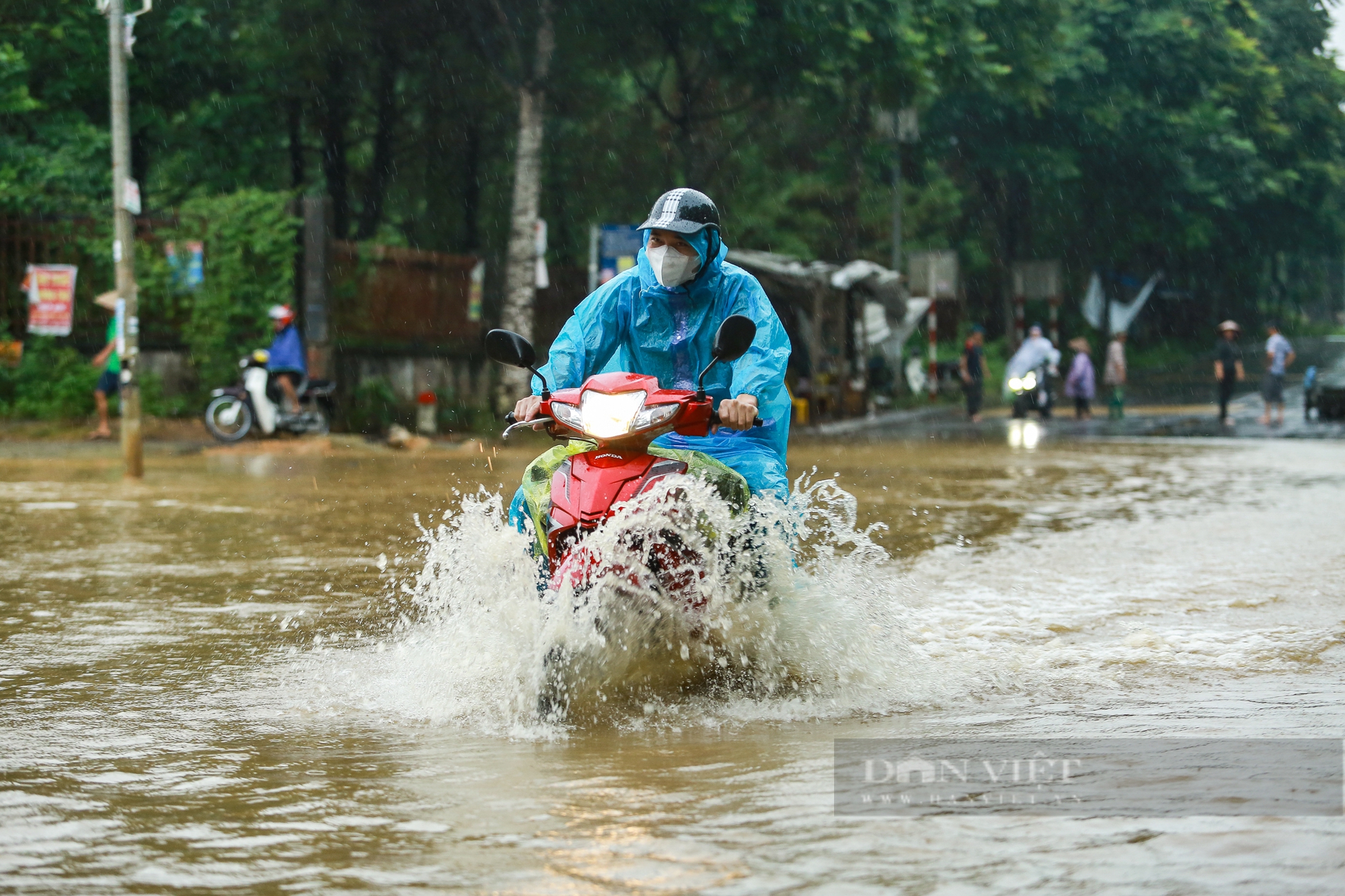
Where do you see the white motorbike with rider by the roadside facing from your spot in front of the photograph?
facing to the left of the viewer

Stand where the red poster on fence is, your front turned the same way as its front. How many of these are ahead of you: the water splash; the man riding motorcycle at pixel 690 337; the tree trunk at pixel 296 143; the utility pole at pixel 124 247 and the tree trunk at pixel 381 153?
3

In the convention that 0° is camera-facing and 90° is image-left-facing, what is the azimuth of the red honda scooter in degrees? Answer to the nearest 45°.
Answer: approximately 45°

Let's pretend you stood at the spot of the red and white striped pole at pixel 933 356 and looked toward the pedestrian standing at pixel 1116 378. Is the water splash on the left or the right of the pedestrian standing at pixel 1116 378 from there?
right

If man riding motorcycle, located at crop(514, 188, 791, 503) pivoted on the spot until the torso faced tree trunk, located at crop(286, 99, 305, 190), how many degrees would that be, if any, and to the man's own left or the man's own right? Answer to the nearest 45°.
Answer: approximately 135° to the man's own right

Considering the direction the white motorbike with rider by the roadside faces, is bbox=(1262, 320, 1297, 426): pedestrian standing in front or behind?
behind

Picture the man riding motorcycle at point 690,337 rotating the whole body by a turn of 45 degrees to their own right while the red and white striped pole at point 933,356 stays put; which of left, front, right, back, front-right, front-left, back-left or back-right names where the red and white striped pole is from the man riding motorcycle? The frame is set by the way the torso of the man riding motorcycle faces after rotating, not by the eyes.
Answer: right

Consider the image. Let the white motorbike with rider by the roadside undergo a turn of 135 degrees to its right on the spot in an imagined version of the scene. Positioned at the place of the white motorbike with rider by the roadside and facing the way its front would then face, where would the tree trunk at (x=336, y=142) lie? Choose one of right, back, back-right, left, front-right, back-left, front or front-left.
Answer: front-left

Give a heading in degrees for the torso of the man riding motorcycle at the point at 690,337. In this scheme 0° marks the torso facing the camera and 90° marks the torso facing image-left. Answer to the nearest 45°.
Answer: approximately 45°
